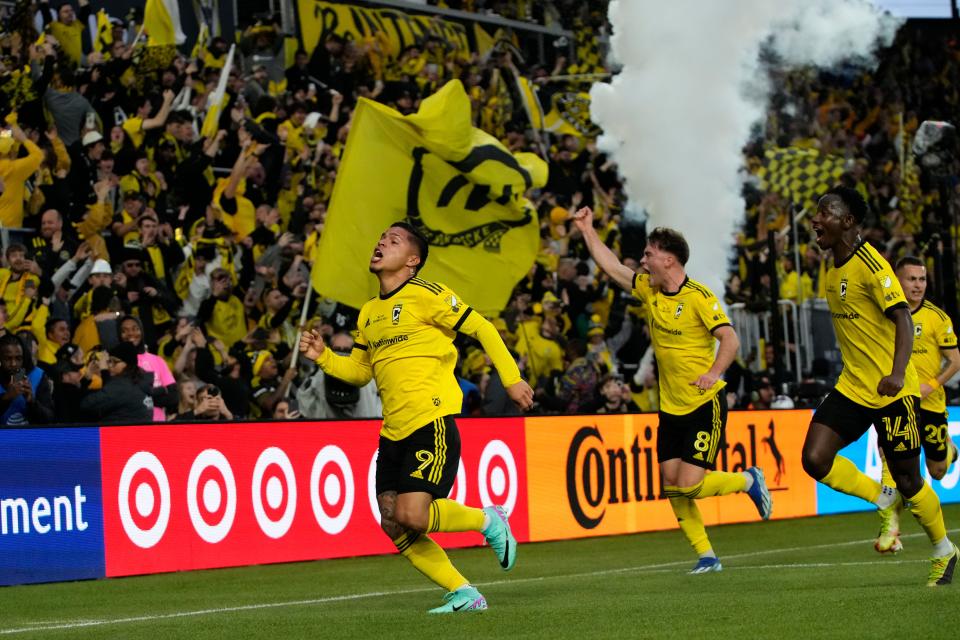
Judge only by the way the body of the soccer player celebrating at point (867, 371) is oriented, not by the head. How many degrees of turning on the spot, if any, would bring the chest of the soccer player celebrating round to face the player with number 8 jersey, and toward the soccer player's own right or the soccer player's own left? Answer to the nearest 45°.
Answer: approximately 90° to the soccer player's own right

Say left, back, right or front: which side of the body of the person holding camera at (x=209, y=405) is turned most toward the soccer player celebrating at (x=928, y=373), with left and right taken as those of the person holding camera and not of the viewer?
left

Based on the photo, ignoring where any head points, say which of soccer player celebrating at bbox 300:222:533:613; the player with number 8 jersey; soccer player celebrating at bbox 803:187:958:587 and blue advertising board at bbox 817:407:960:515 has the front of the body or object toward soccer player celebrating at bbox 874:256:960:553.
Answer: the blue advertising board

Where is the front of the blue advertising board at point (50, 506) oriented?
toward the camera

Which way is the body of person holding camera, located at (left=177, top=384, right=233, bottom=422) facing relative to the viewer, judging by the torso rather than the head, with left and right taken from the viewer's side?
facing the viewer

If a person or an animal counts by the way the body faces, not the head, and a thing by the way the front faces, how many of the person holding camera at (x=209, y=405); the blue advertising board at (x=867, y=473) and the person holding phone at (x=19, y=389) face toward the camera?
3

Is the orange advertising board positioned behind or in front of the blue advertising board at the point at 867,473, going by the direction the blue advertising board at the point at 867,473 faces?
in front

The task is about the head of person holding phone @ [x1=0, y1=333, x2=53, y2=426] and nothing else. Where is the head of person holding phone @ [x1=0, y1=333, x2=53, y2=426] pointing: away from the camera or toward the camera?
toward the camera

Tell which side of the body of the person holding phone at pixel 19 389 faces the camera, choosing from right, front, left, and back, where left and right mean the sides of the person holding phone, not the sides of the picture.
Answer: front

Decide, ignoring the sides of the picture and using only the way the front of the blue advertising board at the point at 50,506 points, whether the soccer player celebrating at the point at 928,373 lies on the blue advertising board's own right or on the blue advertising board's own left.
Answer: on the blue advertising board's own left

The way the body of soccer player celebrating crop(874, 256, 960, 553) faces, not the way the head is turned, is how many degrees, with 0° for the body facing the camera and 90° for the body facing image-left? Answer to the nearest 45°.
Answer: approximately 45°

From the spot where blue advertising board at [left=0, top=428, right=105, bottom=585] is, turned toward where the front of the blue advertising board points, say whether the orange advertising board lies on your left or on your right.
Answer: on your left

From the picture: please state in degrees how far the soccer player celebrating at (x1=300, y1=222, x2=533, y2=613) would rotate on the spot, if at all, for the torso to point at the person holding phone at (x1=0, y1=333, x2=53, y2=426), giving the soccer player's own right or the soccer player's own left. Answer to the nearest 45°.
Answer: approximately 90° to the soccer player's own right
